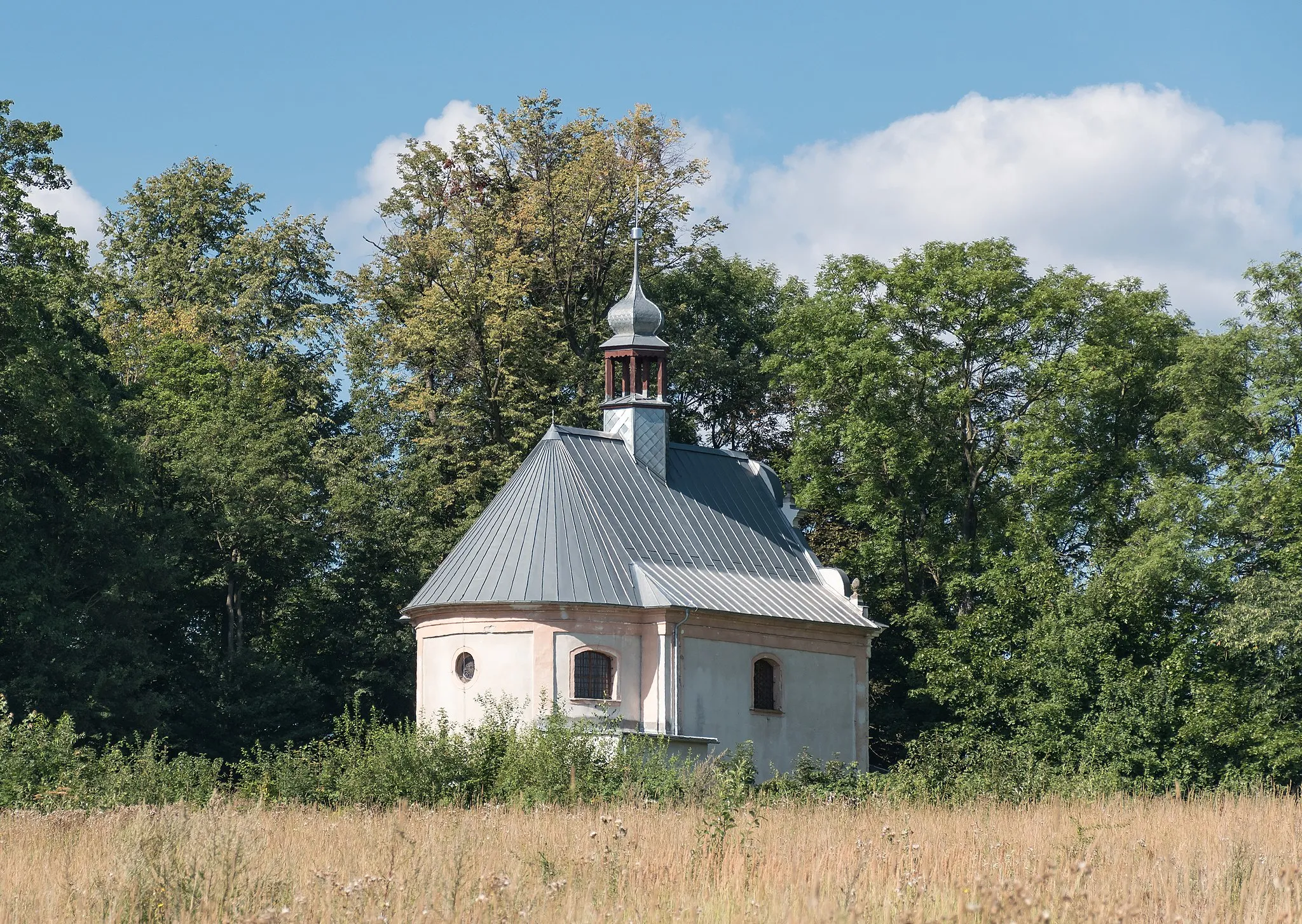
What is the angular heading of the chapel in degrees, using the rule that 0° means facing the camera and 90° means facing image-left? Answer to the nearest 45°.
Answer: approximately 225°

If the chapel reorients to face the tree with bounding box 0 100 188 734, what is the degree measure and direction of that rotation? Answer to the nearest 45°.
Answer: approximately 135° to its left
